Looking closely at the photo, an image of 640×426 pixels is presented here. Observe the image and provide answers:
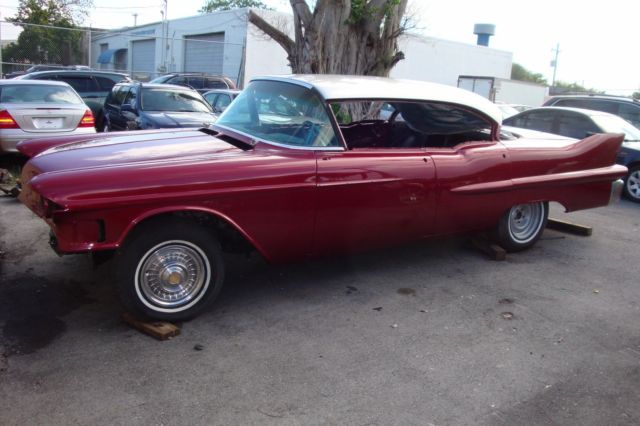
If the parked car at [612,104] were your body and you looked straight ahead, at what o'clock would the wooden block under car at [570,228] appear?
The wooden block under car is roughly at 3 o'clock from the parked car.

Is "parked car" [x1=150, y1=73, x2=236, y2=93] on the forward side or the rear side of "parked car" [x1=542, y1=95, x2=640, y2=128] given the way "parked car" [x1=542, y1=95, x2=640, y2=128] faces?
on the rear side

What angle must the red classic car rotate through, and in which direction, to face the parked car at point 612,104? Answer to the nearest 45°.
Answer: approximately 180°

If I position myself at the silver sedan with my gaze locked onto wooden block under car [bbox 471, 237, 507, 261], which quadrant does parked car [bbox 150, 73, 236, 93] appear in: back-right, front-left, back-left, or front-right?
back-left

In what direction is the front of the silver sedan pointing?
away from the camera

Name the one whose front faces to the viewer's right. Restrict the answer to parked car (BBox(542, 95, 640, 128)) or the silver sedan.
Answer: the parked car

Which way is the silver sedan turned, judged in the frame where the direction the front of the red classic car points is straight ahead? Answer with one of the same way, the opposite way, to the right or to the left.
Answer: to the right

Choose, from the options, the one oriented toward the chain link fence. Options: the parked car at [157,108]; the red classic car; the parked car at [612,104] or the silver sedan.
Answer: the silver sedan

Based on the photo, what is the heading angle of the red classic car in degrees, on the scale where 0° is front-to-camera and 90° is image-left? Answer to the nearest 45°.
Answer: approximately 45°

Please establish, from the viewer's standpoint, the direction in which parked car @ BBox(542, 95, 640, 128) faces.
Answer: facing to the right of the viewer

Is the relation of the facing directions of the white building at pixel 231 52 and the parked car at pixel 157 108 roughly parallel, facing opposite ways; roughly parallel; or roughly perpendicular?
roughly perpendicular

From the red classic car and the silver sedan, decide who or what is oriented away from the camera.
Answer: the silver sedan

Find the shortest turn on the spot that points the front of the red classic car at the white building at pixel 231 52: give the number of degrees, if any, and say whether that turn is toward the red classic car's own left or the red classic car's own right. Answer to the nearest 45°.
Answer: approximately 135° to the red classic car's own right

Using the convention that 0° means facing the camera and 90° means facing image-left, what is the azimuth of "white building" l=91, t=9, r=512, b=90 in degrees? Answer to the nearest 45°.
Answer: approximately 45°
